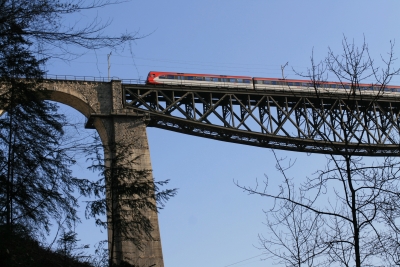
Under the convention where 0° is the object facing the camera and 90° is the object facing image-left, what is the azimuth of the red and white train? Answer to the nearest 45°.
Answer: approximately 90°
